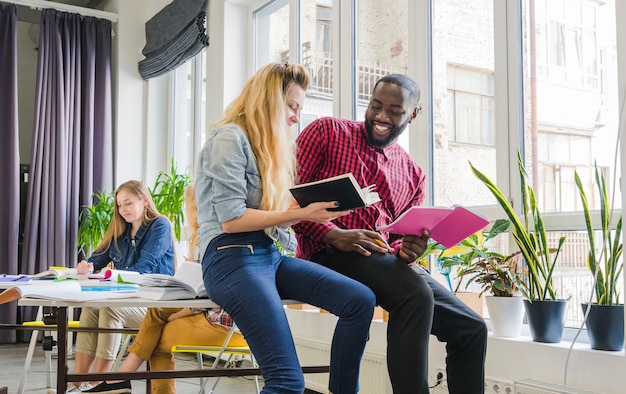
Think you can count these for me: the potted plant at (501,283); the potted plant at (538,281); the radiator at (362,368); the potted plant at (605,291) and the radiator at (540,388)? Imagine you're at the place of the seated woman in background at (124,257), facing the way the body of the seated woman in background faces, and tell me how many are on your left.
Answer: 5

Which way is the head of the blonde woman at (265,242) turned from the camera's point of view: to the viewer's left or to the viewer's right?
to the viewer's right

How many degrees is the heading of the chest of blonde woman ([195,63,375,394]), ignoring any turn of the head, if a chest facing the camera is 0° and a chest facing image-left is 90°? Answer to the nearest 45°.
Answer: approximately 270°

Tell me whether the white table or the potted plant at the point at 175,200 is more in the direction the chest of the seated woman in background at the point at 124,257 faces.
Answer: the white table

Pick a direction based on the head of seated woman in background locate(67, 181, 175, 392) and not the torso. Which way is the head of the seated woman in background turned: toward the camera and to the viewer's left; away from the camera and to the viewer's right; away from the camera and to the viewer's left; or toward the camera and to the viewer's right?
toward the camera and to the viewer's left

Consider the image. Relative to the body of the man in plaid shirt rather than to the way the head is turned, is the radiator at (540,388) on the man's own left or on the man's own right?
on the man's own left

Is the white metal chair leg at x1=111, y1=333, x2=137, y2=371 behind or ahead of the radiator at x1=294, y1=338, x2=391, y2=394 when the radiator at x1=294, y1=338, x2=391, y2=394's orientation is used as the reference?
ahead

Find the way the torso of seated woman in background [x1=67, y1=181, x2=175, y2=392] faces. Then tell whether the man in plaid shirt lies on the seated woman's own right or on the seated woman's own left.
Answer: on the seated woman's own left

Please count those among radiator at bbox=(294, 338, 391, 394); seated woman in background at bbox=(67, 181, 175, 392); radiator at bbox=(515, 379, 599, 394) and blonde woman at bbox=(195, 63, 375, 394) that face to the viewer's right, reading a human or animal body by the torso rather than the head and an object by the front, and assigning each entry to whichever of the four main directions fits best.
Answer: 1

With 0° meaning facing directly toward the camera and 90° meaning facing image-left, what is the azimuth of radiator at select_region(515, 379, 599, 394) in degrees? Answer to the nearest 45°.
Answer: approximately 45°

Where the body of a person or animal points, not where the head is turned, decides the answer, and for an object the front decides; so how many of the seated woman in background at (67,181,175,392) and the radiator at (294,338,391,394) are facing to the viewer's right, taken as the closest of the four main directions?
0

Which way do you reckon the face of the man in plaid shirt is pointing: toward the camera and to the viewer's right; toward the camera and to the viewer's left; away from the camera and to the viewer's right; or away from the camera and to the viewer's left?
toward the camera and to the viewer's left

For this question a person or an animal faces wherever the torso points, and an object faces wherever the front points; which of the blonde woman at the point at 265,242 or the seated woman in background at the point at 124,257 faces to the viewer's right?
the blonde woman

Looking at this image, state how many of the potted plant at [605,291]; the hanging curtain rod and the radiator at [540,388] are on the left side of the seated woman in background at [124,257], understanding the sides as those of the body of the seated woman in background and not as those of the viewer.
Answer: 2

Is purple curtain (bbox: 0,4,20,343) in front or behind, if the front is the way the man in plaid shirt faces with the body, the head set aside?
behind

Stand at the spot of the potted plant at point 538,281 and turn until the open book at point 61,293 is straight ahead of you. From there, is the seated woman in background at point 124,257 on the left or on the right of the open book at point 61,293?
right

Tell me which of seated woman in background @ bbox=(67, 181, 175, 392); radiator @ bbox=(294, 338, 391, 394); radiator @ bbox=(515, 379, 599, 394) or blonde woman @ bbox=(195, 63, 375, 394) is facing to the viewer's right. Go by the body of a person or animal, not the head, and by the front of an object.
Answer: the blonde woman
